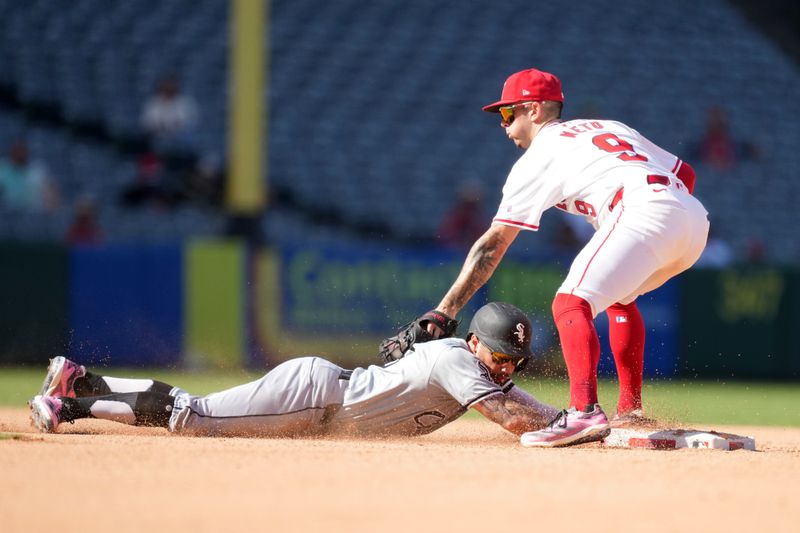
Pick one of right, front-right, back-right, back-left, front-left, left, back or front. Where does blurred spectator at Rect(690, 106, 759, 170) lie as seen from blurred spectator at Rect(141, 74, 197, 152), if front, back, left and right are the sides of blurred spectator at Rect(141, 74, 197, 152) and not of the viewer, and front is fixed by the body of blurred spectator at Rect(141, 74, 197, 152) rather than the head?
left

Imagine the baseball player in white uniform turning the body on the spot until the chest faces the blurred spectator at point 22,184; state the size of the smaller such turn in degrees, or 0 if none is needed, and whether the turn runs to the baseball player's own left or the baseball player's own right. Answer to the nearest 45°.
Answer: approximately 45° to the baseball player's own right

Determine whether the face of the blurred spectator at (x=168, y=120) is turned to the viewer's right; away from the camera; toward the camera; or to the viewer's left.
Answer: toward the camera

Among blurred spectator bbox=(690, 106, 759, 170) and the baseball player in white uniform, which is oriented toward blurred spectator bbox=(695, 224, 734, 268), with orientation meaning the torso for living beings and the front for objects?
blurred spectator bbox=(690, 106, 759, 170)

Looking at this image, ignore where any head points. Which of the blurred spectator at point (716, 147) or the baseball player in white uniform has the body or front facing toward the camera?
the blurred spectator

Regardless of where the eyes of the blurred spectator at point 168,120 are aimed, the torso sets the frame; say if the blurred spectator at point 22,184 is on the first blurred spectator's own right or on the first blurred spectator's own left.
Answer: on the first blurred spectator's own right

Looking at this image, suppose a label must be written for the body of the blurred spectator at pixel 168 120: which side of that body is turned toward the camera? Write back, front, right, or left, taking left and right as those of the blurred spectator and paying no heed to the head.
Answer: front

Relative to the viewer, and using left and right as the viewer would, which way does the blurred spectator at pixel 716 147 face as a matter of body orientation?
facing the viewer

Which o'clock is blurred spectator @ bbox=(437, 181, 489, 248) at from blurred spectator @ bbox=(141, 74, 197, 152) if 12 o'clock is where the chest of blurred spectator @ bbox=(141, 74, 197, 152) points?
blurred spectator @ bbox=(437, 181, 489, 248) is roughly at 10 o'clock from blurred spectator @ bbox=(141, 74, 197, 152).

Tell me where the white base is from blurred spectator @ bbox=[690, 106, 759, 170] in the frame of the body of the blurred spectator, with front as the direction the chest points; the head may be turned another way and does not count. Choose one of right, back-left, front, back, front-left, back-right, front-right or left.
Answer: front

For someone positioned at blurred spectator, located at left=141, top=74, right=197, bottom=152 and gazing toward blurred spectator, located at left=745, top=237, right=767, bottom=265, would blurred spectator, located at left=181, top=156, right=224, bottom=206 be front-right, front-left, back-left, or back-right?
front-right

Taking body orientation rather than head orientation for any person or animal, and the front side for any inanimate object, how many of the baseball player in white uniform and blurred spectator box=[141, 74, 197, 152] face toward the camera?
1

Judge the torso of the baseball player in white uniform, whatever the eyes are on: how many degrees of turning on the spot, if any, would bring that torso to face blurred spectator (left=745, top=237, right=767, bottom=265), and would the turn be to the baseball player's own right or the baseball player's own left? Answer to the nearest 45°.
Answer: approximately 90° to the baseball player's own right

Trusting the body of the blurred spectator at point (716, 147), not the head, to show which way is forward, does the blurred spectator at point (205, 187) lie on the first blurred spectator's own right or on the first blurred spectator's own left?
on the first blurred spectator's own right

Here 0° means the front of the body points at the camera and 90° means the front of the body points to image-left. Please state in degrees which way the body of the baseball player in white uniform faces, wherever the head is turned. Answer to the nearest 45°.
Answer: approximately 90°

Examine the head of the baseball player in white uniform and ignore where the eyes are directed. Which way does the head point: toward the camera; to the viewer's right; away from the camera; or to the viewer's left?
to the viewer's left

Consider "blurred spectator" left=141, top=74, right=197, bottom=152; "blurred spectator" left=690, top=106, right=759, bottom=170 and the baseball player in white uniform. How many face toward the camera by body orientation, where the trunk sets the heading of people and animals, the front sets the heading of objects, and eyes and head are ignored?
2
